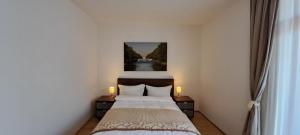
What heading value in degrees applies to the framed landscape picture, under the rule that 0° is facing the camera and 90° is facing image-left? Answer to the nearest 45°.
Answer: approximately 0°

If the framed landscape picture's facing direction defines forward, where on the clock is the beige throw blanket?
The beige throw blanket is roughly at 12 o'clock from the framed landscape picture.

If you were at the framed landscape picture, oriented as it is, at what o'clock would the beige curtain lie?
The beige curtain is roughly at 11 o'clock from the framed landscape picture.
